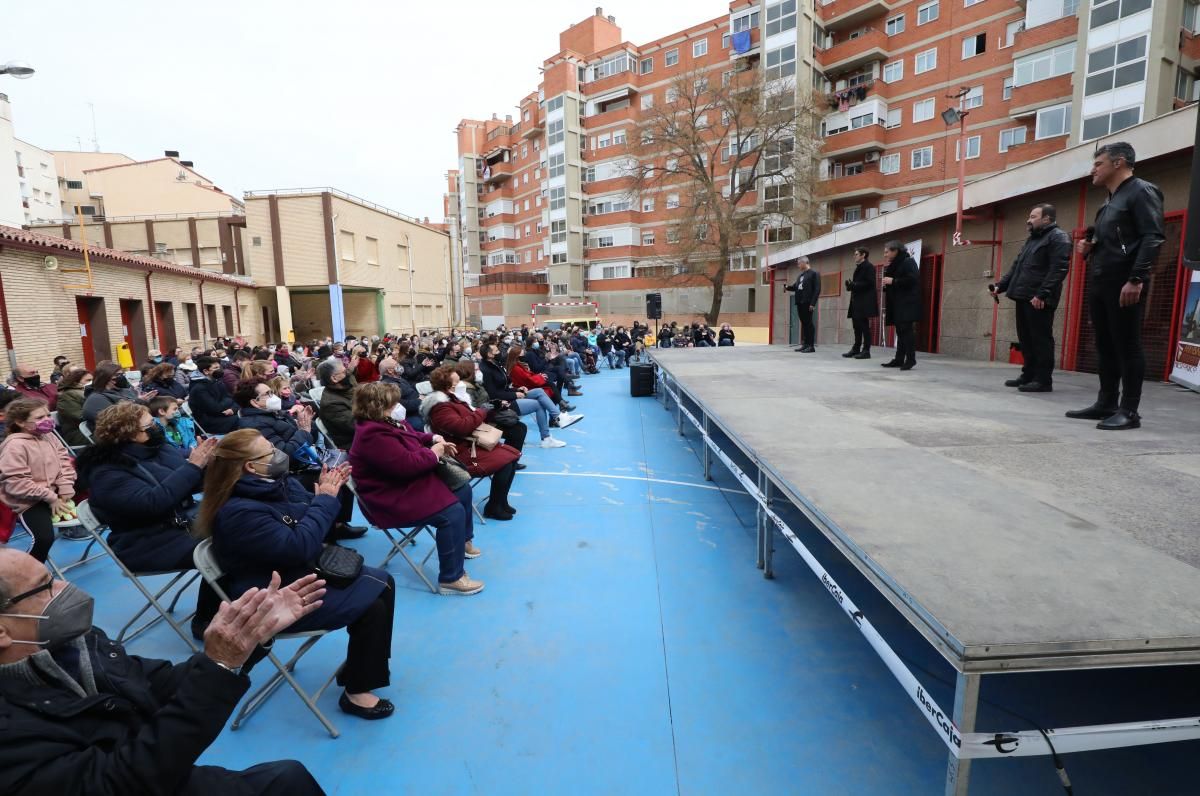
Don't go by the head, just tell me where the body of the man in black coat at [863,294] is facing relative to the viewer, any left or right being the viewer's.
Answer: facing to the left of the viewer

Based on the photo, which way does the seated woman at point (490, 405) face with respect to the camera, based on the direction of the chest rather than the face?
to the viewer's right

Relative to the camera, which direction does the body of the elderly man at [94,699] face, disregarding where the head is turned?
to the viewer's right

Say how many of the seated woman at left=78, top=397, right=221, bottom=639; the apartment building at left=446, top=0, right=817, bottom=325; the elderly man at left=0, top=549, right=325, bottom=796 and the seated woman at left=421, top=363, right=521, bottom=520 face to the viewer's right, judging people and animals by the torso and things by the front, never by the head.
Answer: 3

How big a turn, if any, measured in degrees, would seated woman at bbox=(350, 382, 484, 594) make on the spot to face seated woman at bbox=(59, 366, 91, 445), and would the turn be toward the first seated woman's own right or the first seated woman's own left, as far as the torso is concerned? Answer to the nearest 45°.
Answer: approximately 135° to the first seated woman's own left

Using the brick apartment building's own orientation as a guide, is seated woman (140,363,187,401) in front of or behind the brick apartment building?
in front

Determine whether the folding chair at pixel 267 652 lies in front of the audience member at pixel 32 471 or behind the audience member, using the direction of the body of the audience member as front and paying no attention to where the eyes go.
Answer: in front

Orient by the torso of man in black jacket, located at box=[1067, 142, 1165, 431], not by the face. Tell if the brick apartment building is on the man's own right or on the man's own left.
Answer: on the man's own right

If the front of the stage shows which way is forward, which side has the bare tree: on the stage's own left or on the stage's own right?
on the stage's own right

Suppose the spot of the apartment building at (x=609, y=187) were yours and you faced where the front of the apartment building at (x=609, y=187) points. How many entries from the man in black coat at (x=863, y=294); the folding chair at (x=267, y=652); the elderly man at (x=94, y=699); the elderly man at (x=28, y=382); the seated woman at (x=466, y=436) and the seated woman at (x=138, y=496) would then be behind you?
0

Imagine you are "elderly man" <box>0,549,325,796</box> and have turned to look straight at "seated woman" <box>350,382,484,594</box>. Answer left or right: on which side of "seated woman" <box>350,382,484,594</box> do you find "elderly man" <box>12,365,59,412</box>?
left

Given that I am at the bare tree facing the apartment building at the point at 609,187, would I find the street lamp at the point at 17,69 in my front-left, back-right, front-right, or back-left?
back-left

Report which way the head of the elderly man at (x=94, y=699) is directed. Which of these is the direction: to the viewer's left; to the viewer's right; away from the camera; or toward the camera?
to the viewer's right

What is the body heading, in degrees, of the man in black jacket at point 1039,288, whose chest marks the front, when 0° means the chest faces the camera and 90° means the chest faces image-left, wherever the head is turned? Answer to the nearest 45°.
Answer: approximately 90°

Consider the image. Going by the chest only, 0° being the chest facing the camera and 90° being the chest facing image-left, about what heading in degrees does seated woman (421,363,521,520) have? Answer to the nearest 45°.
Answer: approximately 270°

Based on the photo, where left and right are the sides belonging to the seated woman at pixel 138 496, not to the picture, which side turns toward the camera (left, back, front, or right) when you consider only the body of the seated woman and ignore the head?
right

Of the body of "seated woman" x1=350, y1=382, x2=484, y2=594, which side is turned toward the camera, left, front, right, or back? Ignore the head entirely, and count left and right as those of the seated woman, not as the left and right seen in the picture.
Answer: right

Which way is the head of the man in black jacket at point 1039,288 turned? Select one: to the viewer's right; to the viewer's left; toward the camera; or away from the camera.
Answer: to the viewer's left

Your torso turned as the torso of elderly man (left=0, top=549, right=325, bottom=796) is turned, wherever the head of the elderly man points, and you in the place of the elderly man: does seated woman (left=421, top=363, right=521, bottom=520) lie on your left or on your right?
on your left

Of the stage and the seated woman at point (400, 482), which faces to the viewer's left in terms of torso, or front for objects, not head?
the stage

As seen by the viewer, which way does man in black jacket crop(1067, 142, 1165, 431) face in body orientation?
to the viewer's left
